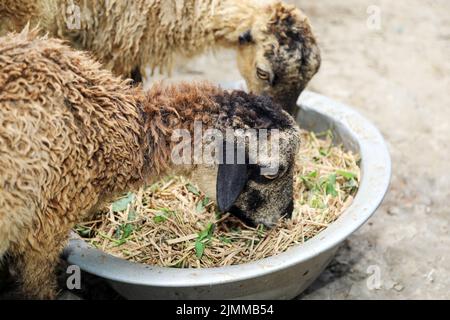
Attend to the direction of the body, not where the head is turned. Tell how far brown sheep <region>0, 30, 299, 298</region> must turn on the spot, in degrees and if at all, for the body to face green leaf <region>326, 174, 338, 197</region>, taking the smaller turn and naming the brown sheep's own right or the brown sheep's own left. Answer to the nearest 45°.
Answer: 0° — it already faces it

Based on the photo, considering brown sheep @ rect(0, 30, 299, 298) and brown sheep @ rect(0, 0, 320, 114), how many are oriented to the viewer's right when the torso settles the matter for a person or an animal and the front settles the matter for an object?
2

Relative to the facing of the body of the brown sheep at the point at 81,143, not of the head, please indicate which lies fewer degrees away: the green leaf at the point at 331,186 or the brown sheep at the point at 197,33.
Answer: the green leaf

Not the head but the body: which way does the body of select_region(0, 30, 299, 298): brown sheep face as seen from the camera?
to the viewer's right

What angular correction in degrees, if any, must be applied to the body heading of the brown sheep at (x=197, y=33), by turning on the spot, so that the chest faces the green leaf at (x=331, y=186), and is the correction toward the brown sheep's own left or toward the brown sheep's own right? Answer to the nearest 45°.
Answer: approximately 45° to the brown sheep's own right

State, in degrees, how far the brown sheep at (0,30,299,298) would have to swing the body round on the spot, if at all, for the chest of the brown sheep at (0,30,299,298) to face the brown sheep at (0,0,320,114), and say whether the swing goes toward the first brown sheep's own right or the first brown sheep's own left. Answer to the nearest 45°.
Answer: approximately 45° to the first brown sheep's own left

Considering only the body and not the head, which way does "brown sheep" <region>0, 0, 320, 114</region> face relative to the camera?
to the viewer's right

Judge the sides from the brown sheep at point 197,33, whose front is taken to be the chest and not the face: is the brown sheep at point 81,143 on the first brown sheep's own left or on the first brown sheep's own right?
on the first brown sheep's own right

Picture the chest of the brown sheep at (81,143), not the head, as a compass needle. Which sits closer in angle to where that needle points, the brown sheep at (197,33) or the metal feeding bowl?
the metal feeding bowl
